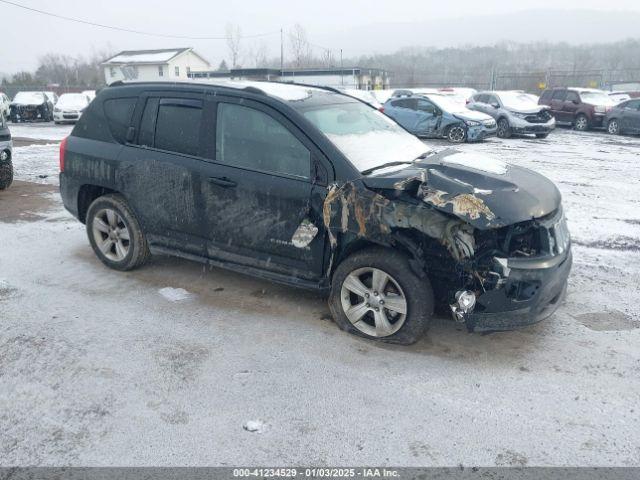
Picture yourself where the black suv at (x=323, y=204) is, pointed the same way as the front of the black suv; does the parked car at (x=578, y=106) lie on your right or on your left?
on your left

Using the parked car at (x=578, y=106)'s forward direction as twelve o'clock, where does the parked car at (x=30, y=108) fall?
the parked car at (x=30, y=108) is roughly at 4 o'clock from the parked car at (x=578, y=106).

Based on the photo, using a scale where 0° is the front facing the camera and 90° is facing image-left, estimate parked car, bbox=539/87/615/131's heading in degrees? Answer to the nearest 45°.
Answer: approximately 315°

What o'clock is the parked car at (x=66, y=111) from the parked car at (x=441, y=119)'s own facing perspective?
the parked car at (x=66, y=111) is roughly at 5 o'clock from the parked car at (x=441, y=119).

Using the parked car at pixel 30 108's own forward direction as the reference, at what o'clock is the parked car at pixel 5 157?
the parked car at pixel 5 157 is roughly at 12 o'clock from the parked car at pixel 30 108.

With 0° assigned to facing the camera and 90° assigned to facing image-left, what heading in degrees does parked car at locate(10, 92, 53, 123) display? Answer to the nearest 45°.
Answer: approximately 0°
